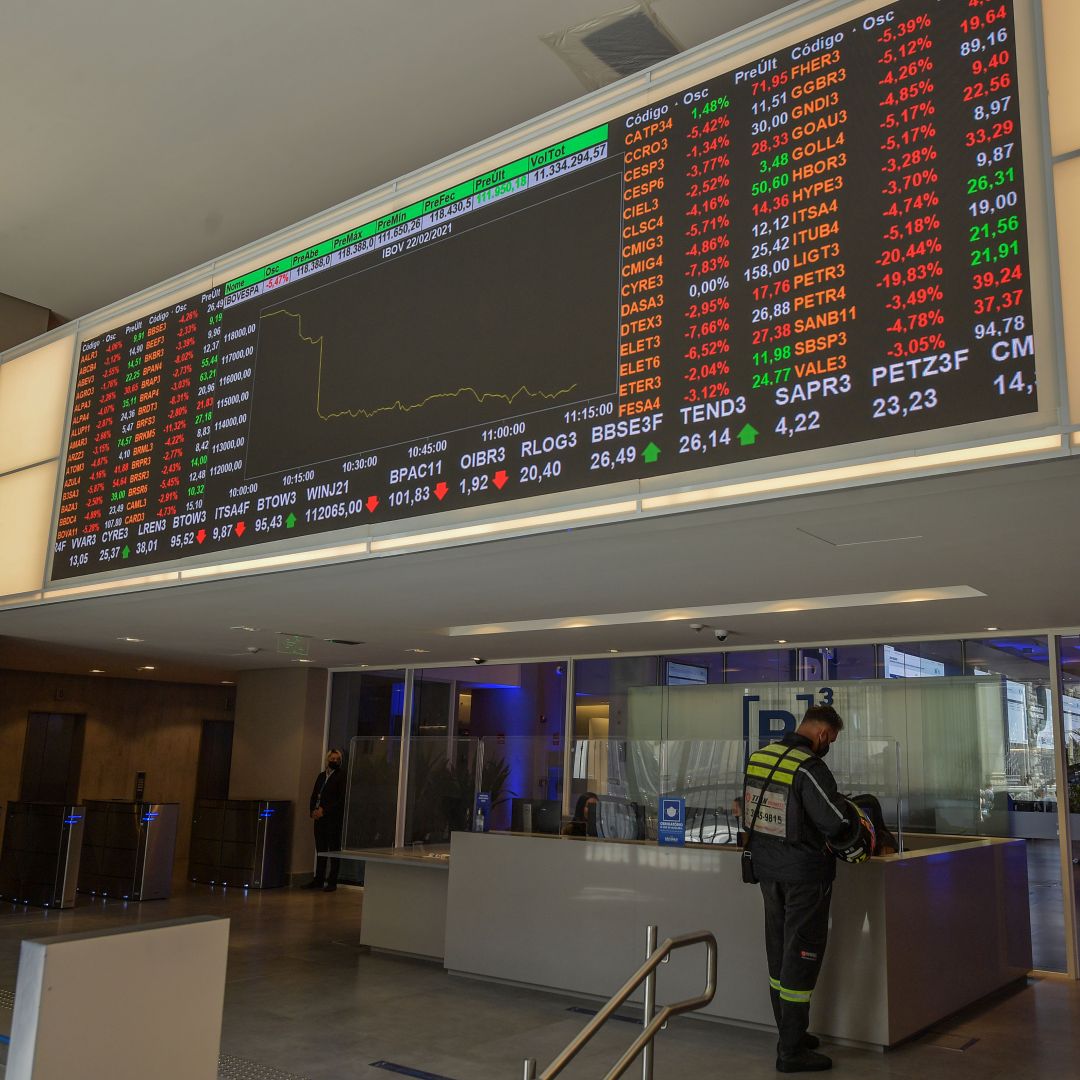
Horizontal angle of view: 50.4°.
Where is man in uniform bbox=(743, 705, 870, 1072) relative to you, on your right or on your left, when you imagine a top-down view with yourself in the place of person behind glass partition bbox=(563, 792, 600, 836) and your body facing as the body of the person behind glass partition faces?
on your left

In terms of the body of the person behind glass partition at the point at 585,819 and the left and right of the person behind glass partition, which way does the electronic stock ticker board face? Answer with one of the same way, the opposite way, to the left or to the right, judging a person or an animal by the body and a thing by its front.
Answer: the same way

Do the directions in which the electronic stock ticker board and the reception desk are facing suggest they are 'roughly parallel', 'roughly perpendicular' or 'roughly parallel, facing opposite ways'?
roughly parallel

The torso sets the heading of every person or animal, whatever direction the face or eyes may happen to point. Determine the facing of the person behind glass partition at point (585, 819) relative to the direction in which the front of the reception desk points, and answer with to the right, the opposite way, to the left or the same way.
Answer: the same way

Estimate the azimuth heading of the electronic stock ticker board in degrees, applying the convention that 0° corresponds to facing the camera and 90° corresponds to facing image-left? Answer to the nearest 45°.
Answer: approximately 45°

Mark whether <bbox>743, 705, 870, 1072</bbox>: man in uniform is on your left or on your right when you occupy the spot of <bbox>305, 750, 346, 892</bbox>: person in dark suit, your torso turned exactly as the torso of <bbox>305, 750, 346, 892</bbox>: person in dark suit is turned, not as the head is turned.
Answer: on your left

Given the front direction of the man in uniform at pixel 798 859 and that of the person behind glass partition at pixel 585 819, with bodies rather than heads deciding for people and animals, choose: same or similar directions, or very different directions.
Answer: very different directions

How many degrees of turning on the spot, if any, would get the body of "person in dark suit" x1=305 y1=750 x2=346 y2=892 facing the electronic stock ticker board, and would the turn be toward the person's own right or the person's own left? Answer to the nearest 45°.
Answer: approximately 45° to the person's own left

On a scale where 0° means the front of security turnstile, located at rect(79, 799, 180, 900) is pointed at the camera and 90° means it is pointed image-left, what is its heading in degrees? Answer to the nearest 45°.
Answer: approximately 315°

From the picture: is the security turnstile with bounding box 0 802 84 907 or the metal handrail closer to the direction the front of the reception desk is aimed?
the metal handrail

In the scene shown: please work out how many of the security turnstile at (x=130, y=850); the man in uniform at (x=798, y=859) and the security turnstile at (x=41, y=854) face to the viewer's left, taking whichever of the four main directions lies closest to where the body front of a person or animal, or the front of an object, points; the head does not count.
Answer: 0

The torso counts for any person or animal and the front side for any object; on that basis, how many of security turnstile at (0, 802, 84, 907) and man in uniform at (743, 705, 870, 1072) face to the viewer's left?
0

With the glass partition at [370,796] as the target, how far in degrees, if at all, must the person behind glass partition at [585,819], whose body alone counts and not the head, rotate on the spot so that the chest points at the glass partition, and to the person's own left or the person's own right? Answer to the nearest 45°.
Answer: approximately 90° to the person's own right

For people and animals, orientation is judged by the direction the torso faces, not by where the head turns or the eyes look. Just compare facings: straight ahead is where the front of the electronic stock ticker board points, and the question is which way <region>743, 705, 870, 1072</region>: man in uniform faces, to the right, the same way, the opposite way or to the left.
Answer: the opposite way

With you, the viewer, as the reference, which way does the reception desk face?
facing the viewer and to the left of the viewer

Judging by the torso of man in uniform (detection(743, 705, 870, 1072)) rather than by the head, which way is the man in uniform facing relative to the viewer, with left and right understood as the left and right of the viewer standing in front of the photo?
facing away from the viewer and to the right of the viewer

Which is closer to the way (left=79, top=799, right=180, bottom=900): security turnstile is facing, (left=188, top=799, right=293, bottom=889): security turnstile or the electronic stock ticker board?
the electronic stock ticker board

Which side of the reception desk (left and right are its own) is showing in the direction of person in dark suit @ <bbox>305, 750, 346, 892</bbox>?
right
